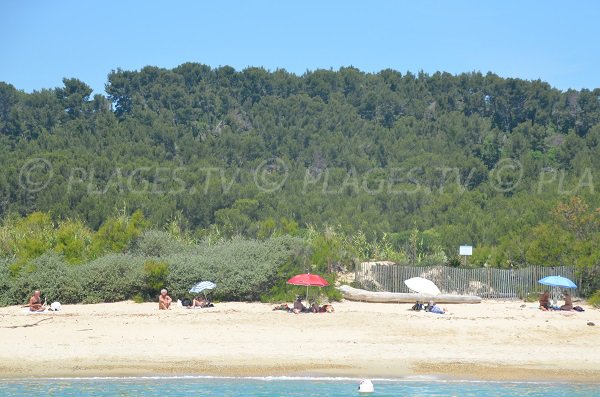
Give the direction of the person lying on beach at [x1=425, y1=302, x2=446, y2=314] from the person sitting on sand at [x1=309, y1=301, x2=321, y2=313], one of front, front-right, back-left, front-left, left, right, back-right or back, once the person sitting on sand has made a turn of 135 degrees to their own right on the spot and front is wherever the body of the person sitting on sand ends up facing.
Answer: back-right

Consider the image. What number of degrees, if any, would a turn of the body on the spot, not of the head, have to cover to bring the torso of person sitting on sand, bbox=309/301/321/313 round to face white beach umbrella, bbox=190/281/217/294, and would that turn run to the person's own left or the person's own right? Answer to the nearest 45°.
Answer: approximately 90° to the person's own right

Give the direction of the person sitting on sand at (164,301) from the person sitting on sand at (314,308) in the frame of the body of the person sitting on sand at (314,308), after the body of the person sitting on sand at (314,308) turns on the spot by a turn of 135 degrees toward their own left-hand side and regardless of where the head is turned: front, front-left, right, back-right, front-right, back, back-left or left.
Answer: back-left

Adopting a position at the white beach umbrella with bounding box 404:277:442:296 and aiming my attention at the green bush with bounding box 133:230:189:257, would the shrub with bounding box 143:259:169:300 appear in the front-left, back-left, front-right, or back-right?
front-left

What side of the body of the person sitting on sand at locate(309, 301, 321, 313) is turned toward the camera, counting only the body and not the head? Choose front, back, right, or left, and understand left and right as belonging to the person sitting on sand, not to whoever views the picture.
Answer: front

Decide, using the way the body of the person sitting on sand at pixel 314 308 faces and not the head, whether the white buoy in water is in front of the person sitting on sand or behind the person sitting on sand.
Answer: in front

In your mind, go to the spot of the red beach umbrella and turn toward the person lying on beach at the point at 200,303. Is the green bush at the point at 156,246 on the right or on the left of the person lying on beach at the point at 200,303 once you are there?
right

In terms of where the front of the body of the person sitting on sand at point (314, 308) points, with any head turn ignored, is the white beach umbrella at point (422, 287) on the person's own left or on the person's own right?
on the person's own left

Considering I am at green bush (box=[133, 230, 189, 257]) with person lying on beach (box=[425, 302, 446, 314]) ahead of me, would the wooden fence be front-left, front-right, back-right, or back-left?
front-left

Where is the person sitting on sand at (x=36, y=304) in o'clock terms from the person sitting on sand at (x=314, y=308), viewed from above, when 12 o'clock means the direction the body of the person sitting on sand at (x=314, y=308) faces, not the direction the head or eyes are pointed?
the person sitting on sand at (x=36, y=304) is roughly at 3 o'clock from the person sitting on sand at (x=314, y=308).

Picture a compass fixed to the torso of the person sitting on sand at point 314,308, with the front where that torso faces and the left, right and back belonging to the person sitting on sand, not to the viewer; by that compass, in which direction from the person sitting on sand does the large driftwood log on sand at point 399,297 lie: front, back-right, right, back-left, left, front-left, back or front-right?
back-left

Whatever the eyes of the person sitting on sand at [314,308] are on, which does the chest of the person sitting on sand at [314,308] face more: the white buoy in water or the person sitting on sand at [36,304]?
the white buoy in water

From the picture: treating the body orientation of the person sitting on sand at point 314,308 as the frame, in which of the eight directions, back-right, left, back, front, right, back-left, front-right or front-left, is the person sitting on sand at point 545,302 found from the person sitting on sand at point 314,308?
left
